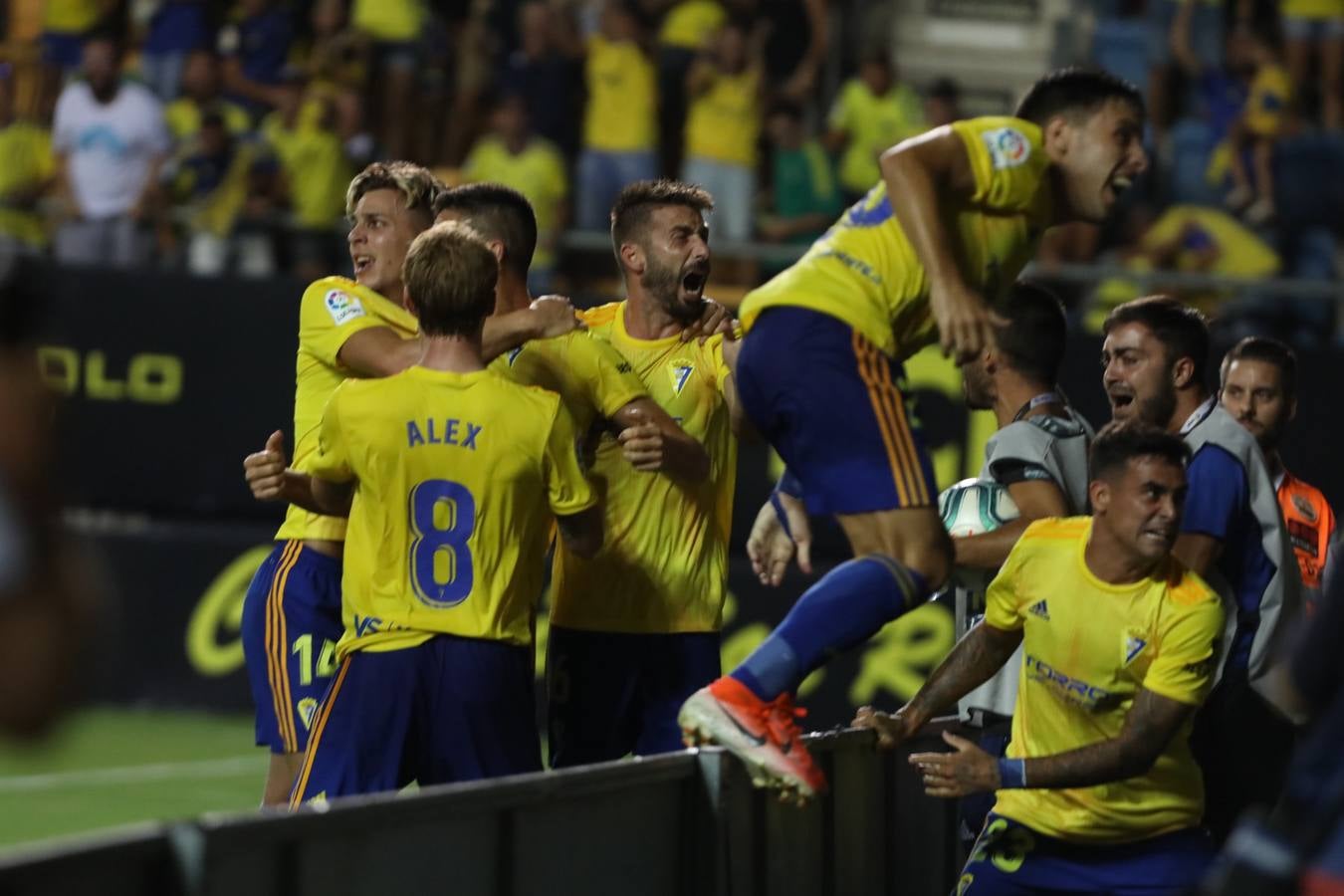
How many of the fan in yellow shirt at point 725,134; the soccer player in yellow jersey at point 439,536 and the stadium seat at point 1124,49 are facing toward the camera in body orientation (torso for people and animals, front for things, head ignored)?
2

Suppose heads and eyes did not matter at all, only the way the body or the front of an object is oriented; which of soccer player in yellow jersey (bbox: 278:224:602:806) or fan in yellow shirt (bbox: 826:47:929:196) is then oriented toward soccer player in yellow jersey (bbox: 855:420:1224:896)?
the fan in yellow shirt

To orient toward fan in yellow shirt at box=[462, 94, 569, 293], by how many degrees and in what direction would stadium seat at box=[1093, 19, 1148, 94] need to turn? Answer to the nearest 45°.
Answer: approximately 45° to its right

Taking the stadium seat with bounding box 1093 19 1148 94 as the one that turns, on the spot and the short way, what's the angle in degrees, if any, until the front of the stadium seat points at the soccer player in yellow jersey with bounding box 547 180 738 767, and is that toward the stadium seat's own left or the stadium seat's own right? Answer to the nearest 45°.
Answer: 0° — it already faces them

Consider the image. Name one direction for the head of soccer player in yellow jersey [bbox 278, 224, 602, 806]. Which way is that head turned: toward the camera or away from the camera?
away from the camera

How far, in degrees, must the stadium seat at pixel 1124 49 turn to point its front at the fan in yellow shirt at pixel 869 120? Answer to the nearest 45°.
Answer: approximately 45° to its right

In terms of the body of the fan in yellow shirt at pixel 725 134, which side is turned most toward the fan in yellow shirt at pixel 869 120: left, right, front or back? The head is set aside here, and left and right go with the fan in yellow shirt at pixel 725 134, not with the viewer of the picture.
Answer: left

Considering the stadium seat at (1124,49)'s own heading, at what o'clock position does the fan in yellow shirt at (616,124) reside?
The fan in yellow shirt is roughly at 2 o'clock from the stadium seat.

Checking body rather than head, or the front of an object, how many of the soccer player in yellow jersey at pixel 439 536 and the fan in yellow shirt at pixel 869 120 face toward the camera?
1
